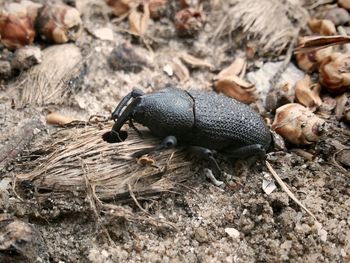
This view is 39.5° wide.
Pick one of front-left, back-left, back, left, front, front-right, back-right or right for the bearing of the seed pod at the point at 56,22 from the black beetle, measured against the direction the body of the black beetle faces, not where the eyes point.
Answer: front-right

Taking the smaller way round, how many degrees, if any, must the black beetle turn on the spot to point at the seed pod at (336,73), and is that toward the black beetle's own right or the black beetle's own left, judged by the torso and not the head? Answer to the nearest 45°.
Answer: approximately 135° to the black beetle's own right

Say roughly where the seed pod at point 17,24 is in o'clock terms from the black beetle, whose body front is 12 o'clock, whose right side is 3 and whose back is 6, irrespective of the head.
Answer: The seed pod is roughly at 1 o'clock from the black beetle.

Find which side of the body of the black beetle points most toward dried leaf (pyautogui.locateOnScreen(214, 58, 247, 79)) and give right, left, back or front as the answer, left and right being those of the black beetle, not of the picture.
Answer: right

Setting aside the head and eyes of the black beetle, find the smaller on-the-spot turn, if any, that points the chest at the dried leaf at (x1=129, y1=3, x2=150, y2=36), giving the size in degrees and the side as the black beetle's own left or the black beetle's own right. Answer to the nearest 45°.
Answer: approximately 45° to the black beetle's own right

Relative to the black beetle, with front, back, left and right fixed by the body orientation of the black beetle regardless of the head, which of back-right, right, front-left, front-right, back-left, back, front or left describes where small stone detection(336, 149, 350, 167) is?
back

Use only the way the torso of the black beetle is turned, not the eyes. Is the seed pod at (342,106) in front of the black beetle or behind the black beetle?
behind

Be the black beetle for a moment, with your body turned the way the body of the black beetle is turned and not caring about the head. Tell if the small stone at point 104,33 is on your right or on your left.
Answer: on your right

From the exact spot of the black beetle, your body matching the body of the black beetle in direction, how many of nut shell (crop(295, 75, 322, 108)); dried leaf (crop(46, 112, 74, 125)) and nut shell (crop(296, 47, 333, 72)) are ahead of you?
1

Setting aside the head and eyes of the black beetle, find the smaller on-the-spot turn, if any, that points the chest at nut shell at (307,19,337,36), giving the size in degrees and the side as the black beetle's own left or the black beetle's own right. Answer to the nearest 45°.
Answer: approximately 135° to the black beetle's own right

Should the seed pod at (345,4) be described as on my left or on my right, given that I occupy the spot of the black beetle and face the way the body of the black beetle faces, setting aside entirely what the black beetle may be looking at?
on my right

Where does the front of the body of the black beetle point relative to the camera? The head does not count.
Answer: to the viewer's left

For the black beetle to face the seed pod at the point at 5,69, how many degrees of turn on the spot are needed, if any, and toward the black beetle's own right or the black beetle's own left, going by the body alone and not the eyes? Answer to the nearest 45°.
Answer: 0° — it already faces it

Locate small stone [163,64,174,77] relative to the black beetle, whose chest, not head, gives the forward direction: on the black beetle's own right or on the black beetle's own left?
on the black beetle's own right

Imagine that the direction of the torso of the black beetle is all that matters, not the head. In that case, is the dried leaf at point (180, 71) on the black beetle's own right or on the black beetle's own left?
on the black beetle's own right
